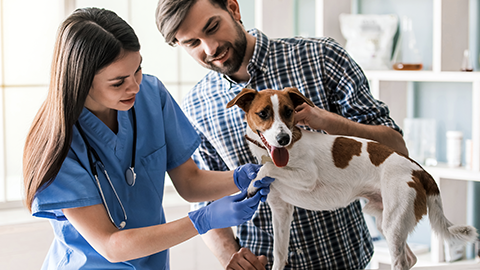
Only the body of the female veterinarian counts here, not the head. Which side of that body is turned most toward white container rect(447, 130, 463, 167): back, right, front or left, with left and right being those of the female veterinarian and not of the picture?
left

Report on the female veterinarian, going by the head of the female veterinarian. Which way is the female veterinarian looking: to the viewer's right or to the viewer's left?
to the viewer's right

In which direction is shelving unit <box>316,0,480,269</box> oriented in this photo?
toward the camera

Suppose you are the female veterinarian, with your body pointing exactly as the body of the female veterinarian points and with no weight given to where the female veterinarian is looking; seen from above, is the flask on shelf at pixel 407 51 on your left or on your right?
on your left

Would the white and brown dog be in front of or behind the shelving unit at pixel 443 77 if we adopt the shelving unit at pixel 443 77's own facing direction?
in front

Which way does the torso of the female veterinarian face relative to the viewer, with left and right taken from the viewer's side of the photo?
facing the viewer and to the right of the viewer
